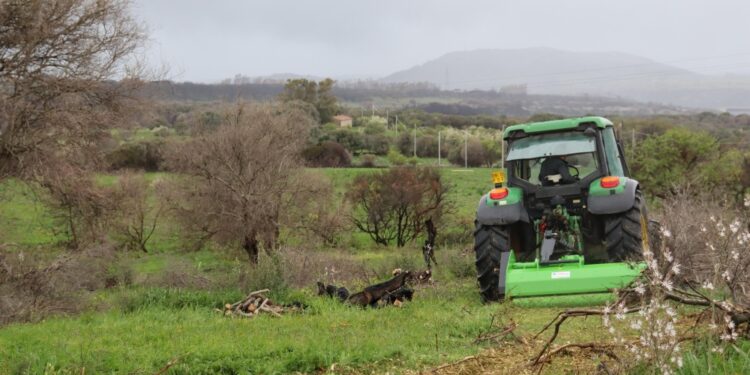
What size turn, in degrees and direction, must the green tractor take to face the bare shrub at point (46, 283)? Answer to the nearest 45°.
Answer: approximately 90° to its left

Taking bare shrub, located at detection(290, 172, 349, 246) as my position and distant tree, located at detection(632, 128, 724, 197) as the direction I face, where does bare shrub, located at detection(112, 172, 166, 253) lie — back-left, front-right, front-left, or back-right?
back-left

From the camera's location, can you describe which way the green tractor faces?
facing away from the viewer
